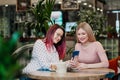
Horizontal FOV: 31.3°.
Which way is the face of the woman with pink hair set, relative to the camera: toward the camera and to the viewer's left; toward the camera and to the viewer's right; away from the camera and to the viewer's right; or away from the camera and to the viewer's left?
toward the camera and to the viewer's right

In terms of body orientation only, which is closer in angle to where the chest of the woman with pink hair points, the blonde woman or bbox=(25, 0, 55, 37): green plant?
the blonde woman

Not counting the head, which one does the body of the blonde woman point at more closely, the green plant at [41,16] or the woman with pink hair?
the woman with pink hair

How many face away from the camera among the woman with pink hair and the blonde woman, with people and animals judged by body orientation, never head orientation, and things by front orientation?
0

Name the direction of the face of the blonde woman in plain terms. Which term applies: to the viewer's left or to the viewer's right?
to the viewer's left

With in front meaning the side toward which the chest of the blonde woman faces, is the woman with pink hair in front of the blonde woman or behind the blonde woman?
in front

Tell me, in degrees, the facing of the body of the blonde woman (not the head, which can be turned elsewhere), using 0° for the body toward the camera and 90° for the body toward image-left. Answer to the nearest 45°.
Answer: approximately 45°

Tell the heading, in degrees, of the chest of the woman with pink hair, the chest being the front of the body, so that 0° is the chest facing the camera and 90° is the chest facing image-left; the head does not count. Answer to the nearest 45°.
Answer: approximately 315°

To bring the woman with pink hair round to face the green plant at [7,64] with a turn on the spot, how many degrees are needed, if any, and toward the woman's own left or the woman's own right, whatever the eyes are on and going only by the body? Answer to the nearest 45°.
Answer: approximately 45° to the woman's own right
